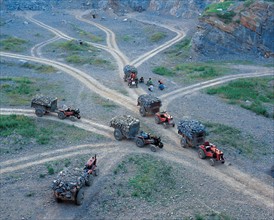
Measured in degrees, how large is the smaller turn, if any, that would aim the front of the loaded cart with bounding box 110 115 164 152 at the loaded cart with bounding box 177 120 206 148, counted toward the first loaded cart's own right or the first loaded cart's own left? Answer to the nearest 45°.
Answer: approximately 45° to the first loaded cart's own left

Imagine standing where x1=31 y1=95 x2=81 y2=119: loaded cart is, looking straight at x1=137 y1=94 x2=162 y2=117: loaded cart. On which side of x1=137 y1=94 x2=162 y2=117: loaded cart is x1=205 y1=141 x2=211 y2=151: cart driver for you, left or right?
right

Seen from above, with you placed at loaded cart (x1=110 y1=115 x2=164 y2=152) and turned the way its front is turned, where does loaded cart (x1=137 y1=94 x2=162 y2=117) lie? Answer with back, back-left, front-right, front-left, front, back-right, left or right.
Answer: back-left

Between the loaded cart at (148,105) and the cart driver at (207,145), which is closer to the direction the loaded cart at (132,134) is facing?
the cart driver

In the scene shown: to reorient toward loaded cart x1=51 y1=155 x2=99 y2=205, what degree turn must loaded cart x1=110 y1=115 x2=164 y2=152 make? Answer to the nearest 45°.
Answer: approximately 45° to its right

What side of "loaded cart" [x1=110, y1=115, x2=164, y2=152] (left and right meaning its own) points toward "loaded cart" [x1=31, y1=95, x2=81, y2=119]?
back

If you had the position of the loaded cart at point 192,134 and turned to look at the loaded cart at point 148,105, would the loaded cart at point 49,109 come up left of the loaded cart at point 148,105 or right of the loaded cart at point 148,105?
left

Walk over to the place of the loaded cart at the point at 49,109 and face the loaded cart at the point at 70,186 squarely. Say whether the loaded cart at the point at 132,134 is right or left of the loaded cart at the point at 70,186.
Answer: left

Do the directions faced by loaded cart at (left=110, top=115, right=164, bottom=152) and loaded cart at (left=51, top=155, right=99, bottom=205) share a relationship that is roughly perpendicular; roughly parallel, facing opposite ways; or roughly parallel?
roughly perpendicular

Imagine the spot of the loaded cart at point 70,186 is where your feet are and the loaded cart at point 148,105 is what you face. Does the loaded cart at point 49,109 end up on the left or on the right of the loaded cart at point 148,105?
left

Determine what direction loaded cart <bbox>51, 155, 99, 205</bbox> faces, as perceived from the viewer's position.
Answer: facing away from the viewer and to the right of the viewer

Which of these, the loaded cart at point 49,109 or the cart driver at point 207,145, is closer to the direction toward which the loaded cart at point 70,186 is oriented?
the cart driver
